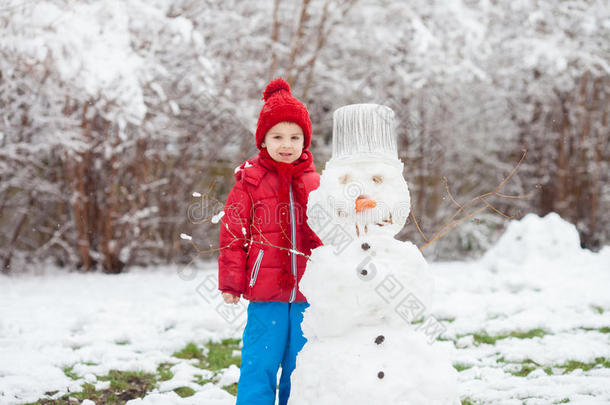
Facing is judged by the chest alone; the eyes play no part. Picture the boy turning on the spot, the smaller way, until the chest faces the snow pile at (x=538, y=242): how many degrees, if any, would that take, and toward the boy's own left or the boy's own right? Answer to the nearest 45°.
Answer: approximately 90° to the boy's own left

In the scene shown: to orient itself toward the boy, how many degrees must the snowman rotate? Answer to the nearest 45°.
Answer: approximately 135° to its right

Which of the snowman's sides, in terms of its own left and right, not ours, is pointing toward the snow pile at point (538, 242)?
back

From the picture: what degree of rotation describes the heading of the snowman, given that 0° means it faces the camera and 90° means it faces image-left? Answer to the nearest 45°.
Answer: approximately 0°

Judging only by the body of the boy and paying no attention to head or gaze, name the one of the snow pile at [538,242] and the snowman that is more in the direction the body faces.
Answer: the snowman
